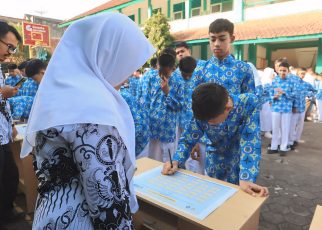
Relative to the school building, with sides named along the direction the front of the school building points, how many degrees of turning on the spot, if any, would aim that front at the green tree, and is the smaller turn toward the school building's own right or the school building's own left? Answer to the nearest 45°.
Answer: approximately 45° to the school building's own right

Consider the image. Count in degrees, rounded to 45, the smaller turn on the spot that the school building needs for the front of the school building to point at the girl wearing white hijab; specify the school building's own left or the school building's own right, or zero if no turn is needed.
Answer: approximately 45° to the school building's own left

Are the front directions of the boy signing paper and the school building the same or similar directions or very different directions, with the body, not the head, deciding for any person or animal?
same or similar directions

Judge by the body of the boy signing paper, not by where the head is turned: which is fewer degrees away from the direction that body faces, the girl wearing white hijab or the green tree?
the girl wearing white hijab

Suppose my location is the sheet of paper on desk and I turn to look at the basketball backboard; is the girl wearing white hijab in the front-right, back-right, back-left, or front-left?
back-left

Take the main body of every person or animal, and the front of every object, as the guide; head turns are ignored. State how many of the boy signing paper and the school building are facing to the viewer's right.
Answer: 0

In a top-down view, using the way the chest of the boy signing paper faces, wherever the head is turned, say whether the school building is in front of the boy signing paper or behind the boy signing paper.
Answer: behind

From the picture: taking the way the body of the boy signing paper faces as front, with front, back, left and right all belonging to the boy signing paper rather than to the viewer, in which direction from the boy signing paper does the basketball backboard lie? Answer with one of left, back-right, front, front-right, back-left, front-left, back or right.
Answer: right

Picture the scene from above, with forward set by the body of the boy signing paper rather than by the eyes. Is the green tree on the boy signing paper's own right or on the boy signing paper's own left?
on the boy signing paper's own right

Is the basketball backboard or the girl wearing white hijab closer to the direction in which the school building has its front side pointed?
the girl wearing white hijab

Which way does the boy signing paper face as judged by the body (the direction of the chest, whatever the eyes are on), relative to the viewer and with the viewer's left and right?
facing the viewer and to the left of the viewer

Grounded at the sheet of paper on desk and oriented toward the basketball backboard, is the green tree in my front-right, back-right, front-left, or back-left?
front-right
